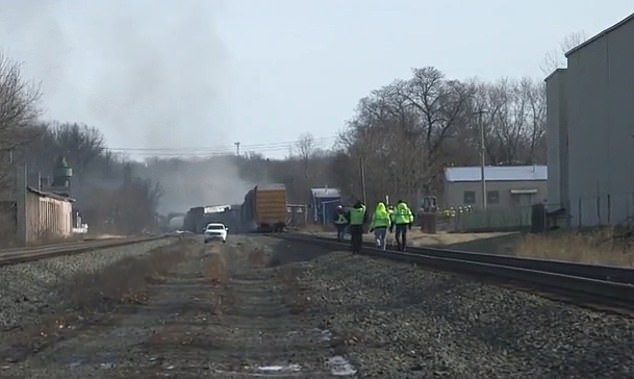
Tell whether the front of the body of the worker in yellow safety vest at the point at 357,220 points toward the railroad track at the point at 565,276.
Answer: no

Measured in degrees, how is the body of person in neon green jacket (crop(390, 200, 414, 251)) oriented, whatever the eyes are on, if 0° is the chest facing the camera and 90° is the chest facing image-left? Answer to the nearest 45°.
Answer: approximately 180°

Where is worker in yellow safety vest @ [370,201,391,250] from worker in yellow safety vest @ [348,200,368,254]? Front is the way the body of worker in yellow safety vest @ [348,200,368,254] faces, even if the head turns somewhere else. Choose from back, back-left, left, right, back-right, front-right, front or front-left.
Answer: right

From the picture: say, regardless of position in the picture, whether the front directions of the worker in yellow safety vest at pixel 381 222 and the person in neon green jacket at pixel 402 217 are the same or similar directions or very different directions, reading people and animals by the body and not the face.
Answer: same or similar directions

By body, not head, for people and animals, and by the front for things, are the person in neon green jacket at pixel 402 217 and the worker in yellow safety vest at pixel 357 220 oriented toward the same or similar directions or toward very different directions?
same or similar directions

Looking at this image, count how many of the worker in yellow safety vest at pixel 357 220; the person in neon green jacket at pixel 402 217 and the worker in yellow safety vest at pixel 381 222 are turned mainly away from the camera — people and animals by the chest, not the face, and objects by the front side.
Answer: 3

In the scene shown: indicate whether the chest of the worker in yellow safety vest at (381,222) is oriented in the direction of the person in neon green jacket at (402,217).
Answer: no

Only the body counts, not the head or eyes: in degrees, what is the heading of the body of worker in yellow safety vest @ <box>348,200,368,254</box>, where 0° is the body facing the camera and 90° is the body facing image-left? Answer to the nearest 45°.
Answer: approximately 180°

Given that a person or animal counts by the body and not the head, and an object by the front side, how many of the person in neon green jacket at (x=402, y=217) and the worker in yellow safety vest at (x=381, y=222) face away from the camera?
2

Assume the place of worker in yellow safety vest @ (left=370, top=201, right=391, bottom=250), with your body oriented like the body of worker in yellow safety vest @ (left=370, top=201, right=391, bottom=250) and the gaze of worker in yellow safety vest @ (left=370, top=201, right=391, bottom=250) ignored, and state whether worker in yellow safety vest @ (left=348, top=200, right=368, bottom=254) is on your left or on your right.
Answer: on your left

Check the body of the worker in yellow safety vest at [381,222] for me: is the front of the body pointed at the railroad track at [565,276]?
no

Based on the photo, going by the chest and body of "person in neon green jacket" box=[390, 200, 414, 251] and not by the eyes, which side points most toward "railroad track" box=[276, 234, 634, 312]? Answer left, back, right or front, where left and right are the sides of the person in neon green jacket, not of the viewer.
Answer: back

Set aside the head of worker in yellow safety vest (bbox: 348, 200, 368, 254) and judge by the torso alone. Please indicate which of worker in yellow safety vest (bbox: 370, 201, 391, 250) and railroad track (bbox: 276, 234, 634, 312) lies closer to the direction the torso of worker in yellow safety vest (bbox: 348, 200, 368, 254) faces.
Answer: the worker in yellow safety vest

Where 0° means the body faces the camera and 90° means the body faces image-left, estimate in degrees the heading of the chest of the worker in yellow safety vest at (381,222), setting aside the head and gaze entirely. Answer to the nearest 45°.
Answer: approximately 180°
